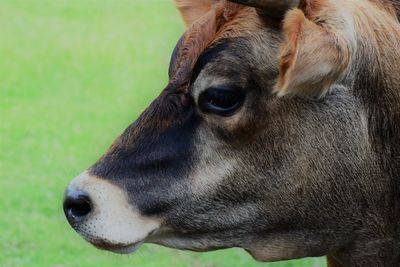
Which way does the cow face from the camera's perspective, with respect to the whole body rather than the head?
to the viewer's left
